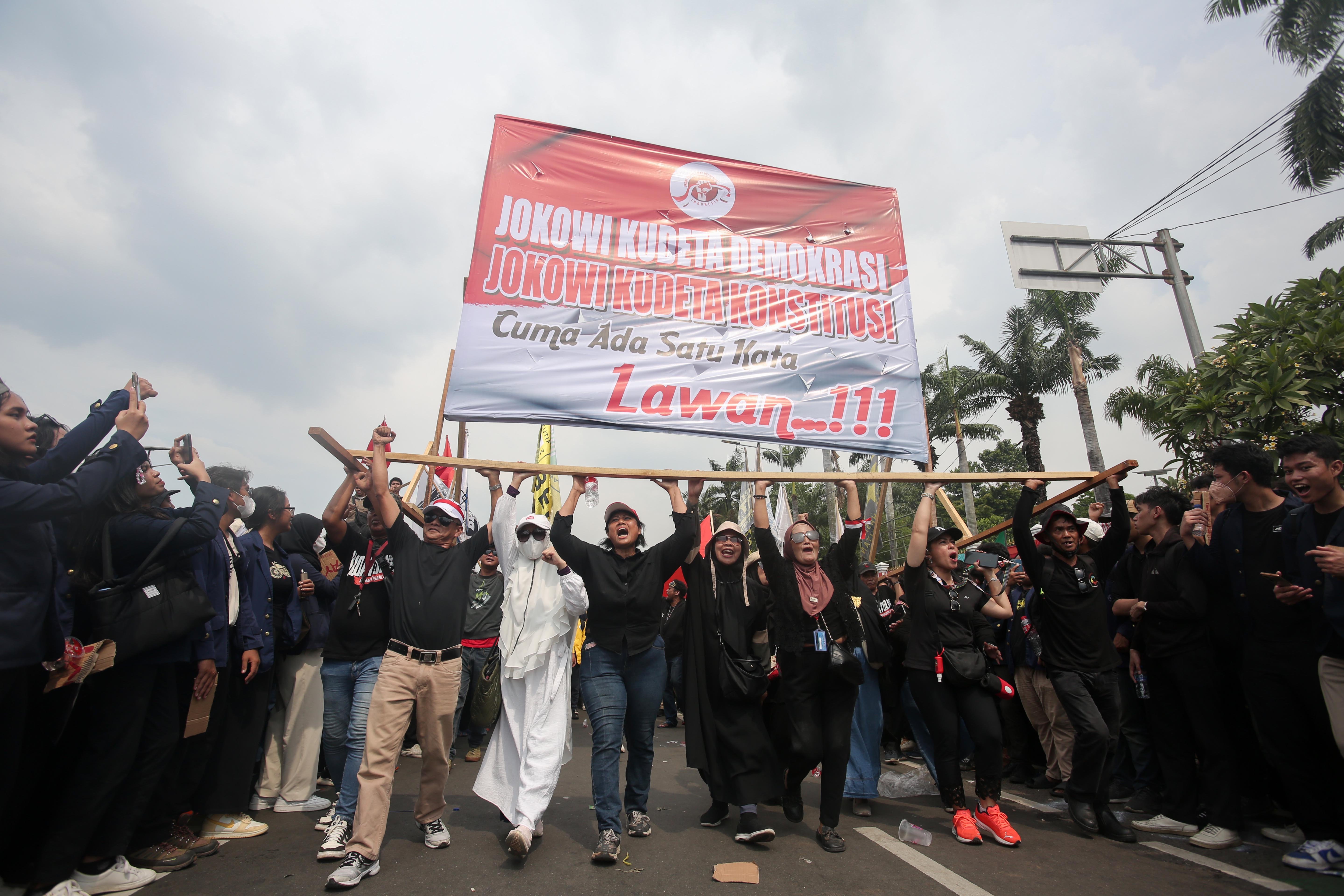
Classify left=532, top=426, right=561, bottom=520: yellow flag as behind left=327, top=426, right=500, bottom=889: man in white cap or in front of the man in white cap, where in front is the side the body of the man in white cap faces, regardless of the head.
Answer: behind

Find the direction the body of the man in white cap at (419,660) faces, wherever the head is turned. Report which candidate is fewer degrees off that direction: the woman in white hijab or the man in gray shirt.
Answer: the woman in white hijab

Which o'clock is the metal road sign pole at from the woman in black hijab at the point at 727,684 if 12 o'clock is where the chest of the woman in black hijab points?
The metal road sign pole is roughly at 8 o'clock from the woman in black hijab.
